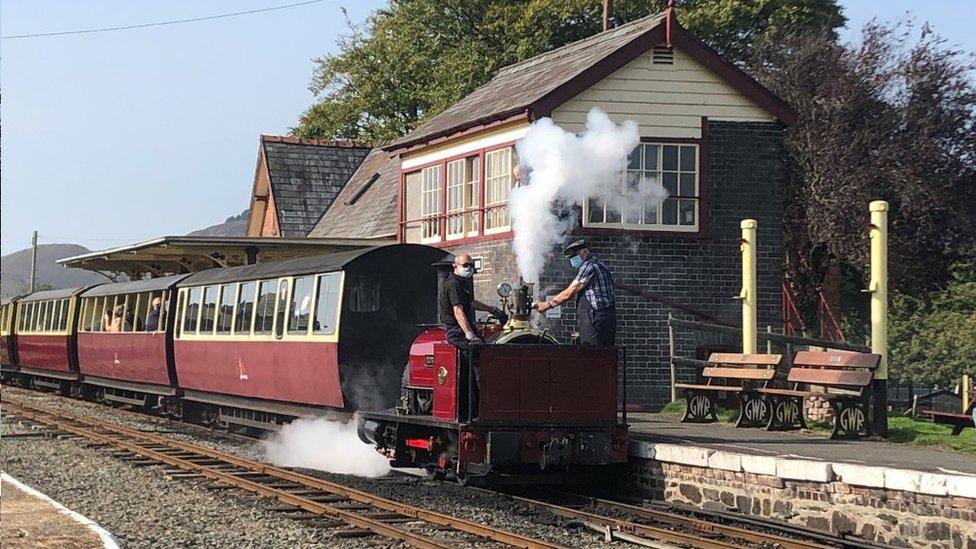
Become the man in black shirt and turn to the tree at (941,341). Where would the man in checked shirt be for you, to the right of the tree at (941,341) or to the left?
right

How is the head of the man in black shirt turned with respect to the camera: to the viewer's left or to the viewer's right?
to the viewer's right

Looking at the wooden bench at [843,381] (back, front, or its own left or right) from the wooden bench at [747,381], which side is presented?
right

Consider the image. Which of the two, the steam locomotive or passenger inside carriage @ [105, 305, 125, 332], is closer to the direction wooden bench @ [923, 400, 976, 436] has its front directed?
the steam locomotive

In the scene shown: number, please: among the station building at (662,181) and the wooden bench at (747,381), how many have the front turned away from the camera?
0

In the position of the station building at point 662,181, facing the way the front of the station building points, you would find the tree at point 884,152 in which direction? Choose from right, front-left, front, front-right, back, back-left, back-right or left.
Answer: back

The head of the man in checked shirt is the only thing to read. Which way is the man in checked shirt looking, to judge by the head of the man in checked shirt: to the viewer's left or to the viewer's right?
to the viewer's left

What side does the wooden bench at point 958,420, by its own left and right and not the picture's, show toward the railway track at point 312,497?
front
